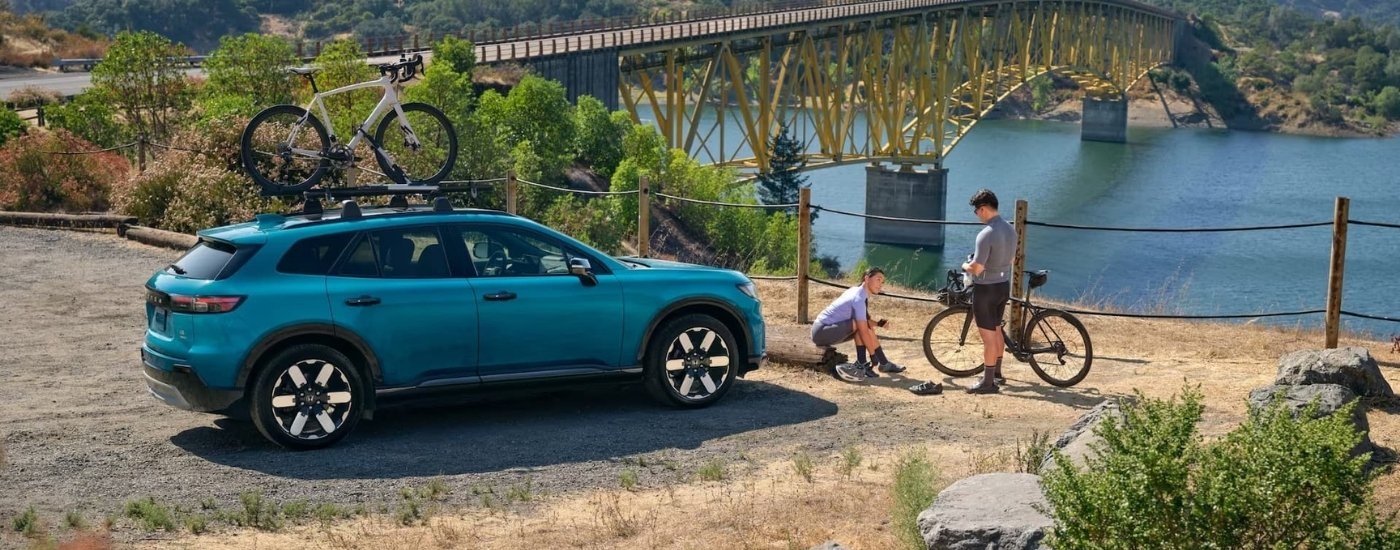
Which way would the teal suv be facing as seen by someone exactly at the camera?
facing away from the viewer and to the right of the viewer

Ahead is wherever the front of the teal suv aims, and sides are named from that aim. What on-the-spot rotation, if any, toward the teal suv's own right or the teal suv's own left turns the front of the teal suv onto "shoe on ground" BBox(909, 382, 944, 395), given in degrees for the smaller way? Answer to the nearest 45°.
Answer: approximately 45° to the teal suv's own right

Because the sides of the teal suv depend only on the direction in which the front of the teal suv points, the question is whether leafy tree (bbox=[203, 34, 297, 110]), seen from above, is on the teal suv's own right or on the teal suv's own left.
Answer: on the teal suv's own left

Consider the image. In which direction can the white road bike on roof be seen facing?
to the viewer's right

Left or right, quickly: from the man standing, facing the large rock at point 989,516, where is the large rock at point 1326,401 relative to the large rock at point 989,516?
left

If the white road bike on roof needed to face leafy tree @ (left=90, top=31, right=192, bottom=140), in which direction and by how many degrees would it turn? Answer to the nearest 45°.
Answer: approximately 90° to its left

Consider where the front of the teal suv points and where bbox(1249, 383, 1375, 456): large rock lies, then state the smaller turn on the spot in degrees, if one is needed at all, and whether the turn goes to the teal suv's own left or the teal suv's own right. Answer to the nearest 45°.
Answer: approximately 45° to the teal suv's own right
